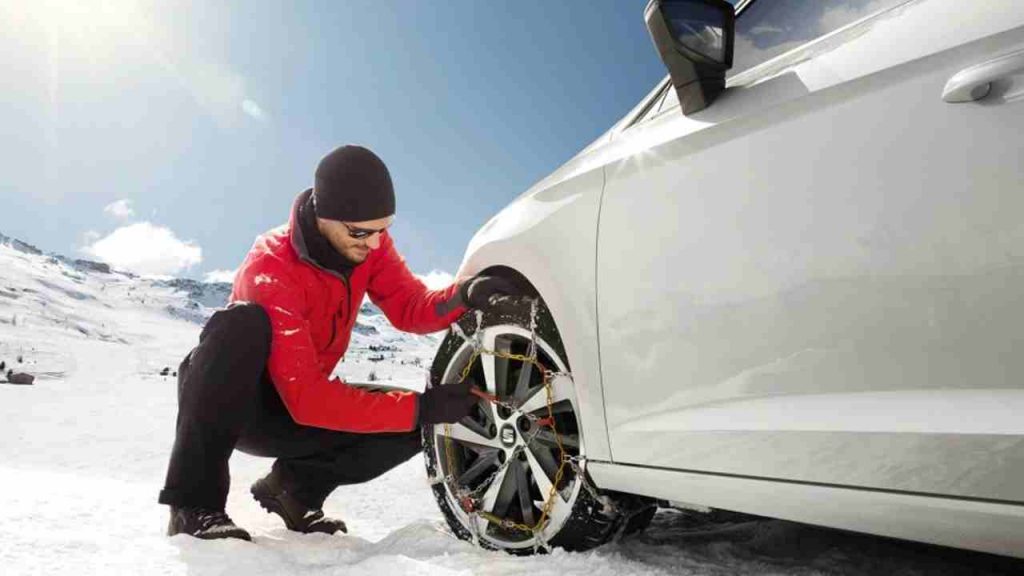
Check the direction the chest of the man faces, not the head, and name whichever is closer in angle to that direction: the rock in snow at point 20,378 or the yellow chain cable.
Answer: the yellow chain cable

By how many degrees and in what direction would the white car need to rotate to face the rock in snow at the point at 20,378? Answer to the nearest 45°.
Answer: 0° — it already faces it

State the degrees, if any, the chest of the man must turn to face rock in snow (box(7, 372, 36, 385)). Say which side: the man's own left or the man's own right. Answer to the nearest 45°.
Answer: approximately 180°

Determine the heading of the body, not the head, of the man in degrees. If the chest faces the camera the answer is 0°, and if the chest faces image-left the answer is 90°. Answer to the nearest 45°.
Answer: approximately 315°

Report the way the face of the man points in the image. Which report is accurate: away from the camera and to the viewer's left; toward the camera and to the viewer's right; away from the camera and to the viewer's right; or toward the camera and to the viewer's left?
toward the camera and to the viewer's right

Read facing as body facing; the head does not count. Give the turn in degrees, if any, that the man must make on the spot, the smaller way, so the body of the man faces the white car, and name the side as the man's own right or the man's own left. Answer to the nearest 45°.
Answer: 0° — they already face it

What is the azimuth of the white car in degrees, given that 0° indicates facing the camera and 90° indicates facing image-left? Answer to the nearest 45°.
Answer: approximately 135°
